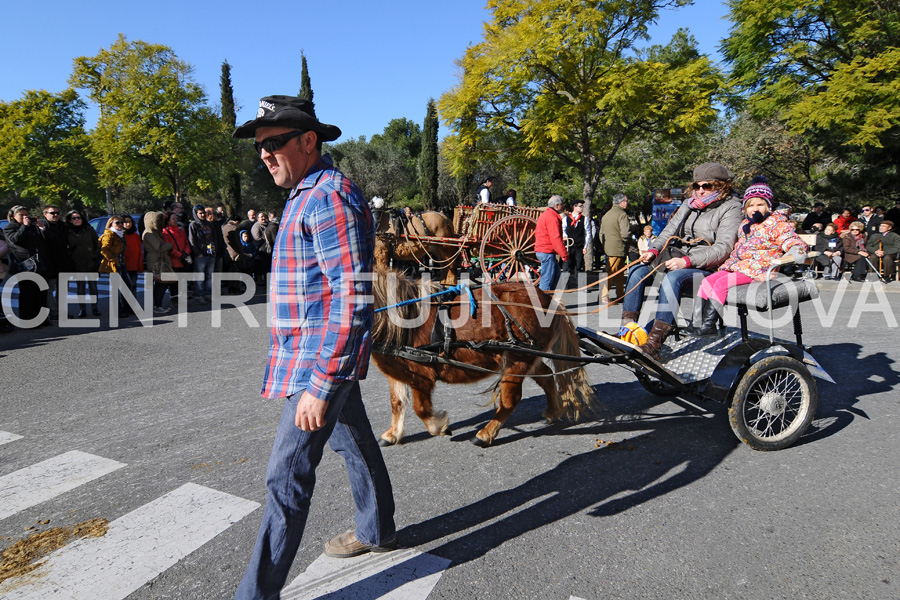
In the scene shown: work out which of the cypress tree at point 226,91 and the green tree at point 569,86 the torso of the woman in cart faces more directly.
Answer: the cypress tree

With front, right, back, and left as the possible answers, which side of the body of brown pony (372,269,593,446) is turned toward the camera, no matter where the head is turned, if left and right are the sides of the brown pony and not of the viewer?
left

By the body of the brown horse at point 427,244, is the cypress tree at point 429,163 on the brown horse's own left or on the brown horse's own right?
on the brown horse's own right

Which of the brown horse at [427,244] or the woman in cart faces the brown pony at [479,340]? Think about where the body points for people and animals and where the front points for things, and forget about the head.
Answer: the woman in cart

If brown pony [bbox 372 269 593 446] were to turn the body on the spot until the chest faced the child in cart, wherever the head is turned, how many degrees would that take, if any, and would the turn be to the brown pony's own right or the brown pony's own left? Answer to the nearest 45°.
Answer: approximately 180°

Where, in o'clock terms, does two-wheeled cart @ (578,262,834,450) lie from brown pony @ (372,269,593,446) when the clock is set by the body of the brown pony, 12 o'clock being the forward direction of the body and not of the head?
The two-wheeled cart is roughly at 6 o'clock from the brown pony.

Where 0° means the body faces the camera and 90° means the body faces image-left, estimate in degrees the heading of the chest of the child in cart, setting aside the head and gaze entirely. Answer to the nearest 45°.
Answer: approximately 45°

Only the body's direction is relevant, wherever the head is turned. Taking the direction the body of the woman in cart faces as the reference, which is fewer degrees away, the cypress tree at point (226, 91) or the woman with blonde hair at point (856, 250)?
the cypress tree

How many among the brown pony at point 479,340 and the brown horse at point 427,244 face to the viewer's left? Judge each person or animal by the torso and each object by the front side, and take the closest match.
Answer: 2

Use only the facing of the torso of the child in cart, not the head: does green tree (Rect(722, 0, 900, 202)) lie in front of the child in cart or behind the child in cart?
behind

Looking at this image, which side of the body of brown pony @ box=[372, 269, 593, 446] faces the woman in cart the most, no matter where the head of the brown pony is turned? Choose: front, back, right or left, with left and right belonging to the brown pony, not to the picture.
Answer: back
